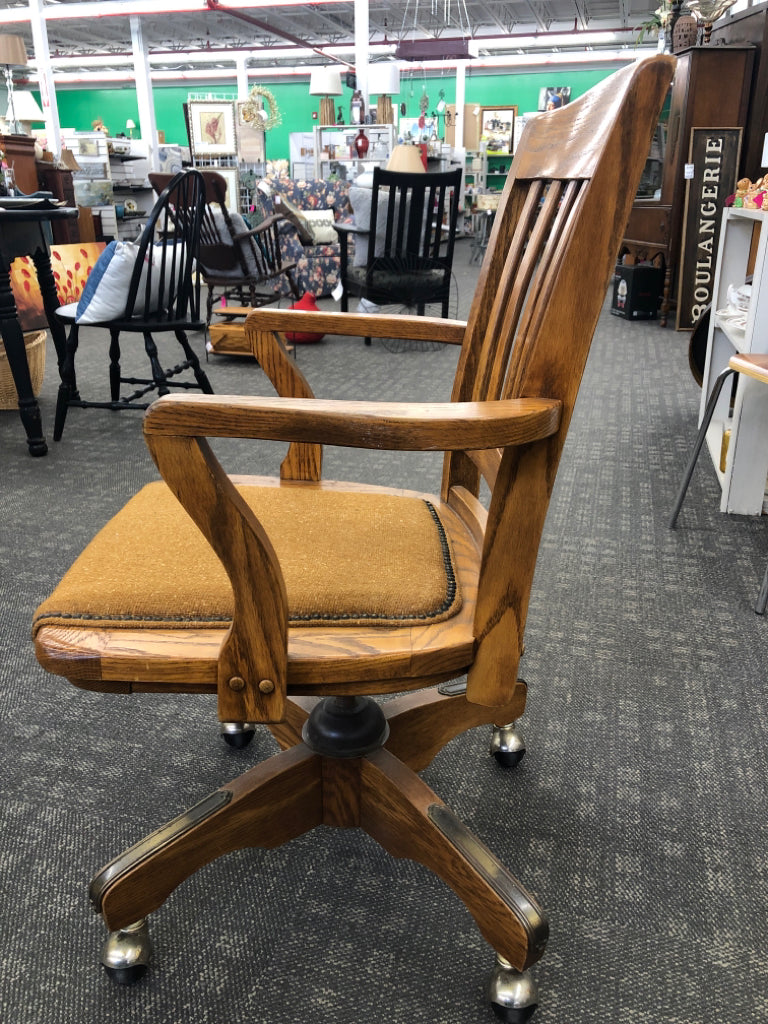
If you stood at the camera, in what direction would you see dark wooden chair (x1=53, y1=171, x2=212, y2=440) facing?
facing away from the viewer and to the left of the viewer

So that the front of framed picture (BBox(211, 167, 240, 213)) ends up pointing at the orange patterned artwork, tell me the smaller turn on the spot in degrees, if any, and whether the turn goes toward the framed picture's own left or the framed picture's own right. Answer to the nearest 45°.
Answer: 0° — it already faces it

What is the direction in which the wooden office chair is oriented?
to the viewer's left

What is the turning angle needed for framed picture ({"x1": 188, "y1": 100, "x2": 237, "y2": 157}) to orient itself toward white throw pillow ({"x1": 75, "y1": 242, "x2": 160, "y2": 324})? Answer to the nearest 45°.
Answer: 0° — it already faces it

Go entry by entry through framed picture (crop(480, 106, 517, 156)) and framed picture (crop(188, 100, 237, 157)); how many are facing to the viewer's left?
0

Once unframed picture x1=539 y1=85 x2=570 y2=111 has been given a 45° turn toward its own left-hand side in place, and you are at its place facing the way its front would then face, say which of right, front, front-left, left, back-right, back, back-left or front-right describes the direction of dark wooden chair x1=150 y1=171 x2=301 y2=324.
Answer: front-right

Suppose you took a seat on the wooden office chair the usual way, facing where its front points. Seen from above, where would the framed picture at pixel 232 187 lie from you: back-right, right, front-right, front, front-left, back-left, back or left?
right

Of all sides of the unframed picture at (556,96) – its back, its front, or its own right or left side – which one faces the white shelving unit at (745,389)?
front
